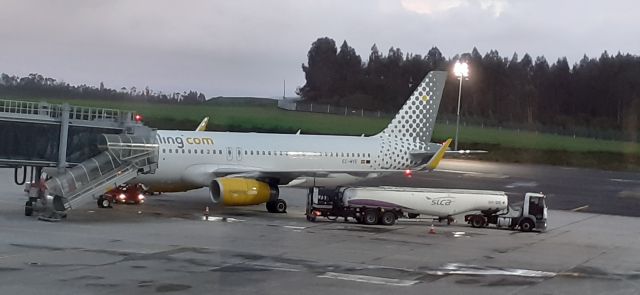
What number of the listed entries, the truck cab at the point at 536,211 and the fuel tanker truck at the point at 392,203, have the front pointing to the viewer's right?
2

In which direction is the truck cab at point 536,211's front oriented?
to the viewer's right

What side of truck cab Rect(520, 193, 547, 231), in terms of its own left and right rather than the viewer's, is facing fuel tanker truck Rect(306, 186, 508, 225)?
back

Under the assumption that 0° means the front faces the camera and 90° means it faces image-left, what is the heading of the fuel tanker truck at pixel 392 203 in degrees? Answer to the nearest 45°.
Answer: approximately 270°

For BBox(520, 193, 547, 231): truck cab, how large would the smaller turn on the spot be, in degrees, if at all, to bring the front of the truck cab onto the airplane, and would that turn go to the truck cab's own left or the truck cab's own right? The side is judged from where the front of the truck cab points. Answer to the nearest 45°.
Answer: approximately 180°
